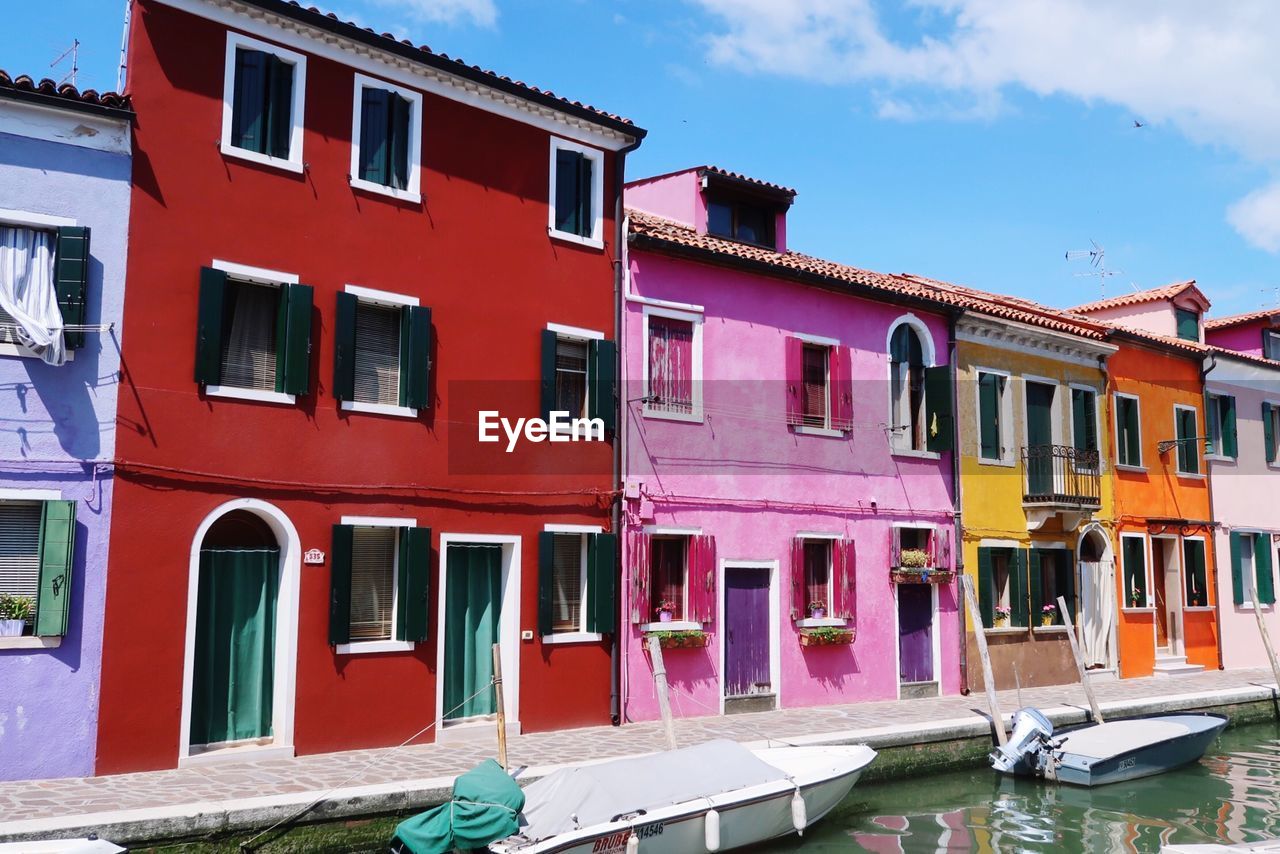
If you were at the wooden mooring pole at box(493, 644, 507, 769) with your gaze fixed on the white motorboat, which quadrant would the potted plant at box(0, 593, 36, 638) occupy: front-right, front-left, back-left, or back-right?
back-right

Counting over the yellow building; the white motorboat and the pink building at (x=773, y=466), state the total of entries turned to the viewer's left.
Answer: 0

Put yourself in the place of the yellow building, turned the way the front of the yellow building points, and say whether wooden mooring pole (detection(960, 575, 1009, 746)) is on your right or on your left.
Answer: on your right

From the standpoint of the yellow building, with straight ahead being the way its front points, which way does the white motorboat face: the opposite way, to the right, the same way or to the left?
to the left

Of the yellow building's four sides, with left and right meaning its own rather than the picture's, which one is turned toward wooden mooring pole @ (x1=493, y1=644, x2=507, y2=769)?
right

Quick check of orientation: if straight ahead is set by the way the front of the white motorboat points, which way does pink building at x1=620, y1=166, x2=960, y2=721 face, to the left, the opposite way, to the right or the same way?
to the right

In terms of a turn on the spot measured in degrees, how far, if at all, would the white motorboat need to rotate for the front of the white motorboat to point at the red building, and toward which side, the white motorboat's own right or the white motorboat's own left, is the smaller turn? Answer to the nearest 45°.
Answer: approximately 90° to the white motorboat's own left

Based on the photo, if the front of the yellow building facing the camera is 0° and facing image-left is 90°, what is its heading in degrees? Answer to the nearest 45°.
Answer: approximately 315°

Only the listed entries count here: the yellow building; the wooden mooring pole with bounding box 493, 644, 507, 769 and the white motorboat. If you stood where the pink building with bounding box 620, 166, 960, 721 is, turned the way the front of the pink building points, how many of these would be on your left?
1

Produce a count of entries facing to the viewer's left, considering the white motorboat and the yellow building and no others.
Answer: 0

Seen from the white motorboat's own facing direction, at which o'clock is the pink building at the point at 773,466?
The pink building is roughly at 11 o'clock from the white motorboat.

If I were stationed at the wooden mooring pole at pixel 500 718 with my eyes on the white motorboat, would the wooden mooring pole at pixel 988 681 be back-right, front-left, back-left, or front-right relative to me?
front-left

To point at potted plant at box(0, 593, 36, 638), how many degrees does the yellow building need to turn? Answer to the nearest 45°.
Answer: approximately 90° to its right

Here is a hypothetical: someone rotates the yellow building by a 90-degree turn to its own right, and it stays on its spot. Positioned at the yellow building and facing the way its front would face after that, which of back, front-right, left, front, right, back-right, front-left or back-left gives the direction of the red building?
front

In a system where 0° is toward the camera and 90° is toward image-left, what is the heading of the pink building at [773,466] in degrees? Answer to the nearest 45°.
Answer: approximately 315°

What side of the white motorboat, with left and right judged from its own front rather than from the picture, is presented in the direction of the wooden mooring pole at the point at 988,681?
front

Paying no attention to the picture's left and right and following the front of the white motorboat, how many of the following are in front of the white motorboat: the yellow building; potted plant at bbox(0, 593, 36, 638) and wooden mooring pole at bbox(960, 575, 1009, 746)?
2

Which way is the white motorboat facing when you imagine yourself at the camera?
facing away from the viewer and to the right of the viewer

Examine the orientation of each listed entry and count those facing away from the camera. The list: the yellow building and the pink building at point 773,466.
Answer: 0

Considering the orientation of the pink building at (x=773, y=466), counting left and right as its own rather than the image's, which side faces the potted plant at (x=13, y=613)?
right

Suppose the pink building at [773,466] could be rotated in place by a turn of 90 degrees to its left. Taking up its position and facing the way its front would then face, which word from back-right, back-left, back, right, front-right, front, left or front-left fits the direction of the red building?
back
